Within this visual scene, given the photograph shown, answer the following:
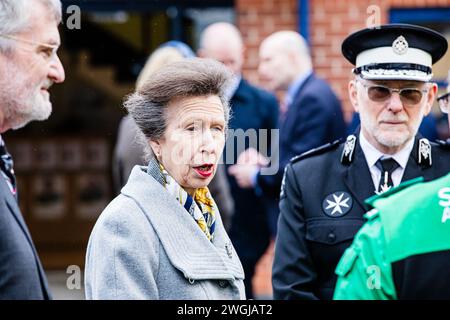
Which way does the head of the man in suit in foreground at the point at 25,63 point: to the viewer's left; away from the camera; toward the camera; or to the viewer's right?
to the viewer's right

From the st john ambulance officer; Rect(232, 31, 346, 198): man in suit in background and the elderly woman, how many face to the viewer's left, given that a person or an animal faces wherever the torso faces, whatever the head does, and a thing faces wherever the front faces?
1

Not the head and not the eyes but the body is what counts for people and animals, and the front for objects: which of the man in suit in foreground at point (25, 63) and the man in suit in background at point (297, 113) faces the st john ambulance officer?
the man in suit in foreground at point (25, 63)

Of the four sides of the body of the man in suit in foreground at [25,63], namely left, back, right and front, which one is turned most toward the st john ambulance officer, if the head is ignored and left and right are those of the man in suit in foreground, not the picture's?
front

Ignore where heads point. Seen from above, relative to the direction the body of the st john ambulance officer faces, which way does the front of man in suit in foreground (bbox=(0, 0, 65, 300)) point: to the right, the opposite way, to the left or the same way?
to the left

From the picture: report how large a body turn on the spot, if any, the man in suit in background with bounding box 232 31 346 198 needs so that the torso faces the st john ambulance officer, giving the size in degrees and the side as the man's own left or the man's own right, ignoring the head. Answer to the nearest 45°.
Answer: approximately 90° to the man's own left

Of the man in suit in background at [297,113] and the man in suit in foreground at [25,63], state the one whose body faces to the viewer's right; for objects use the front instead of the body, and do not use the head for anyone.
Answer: the man in suit in foreground at [25,63]

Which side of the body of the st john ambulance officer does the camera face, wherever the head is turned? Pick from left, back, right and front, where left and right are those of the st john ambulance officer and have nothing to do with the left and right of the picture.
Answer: front

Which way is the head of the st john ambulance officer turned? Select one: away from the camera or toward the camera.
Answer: toward the camera

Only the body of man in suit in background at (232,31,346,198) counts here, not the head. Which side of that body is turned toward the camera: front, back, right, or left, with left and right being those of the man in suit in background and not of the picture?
left

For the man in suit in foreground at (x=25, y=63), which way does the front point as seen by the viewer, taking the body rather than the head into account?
to the viewer's right

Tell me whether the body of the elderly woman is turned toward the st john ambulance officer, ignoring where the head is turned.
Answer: no

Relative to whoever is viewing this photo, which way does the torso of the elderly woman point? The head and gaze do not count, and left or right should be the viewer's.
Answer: facing the viewer and to the right of the viewer

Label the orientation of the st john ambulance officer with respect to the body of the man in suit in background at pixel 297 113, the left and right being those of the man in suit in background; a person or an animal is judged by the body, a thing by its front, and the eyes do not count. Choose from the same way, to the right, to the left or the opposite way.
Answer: to the left

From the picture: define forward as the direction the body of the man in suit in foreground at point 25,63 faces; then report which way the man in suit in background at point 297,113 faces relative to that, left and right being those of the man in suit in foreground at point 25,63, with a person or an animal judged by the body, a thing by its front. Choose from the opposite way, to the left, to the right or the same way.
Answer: the opposite way
